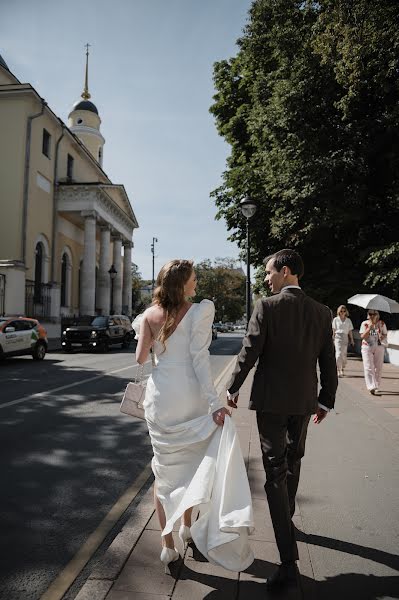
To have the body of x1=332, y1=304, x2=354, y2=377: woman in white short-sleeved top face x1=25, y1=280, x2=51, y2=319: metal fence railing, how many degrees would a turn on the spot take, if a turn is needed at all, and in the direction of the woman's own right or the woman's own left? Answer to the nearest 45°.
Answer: approximately 135° to the woman's own right

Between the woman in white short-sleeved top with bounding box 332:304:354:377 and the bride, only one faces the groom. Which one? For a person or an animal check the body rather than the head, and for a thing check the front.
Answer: the woman in white short-sleeved top

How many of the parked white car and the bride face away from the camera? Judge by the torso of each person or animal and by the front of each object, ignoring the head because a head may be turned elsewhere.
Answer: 1

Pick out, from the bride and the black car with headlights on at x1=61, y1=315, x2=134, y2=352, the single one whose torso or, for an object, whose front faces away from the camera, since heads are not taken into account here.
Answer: the bride

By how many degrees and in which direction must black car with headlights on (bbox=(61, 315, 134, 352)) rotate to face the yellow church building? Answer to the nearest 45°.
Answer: approximately 135° to its right

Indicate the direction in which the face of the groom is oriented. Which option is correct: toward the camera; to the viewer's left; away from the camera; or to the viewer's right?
to the viewer's left

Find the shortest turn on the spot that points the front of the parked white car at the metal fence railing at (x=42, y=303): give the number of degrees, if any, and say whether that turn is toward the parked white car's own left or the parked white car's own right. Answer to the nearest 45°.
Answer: approximately 135° to the parked white car's own right

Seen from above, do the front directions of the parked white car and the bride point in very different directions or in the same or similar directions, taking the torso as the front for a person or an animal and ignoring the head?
very different directions

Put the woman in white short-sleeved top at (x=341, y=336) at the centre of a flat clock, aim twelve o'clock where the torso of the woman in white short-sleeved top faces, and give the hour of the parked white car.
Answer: The parked white car is roughly at 3 o'clock from the woman in white short-sleeved top.

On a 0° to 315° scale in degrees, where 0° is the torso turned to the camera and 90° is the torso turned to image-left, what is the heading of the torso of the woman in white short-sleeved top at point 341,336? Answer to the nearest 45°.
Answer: approximately 0°

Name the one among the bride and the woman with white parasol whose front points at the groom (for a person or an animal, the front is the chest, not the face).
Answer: the woman with white parasol

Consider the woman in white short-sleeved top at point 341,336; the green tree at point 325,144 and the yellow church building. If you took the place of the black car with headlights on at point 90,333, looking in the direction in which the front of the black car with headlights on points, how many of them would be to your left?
2

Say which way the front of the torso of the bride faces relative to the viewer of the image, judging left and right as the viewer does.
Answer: facing away from the viewer

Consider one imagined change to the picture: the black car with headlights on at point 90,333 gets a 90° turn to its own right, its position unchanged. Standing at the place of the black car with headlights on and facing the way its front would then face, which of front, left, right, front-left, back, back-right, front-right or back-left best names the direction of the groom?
back-left

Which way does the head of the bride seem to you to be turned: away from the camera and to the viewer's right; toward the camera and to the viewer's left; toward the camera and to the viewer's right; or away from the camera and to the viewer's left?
away from the camera and to the viewer's right

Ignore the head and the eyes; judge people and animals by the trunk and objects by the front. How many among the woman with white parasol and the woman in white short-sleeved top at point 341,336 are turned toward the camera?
2

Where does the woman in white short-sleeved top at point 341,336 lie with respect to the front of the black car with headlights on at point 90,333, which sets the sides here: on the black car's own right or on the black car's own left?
on the black car's own left
